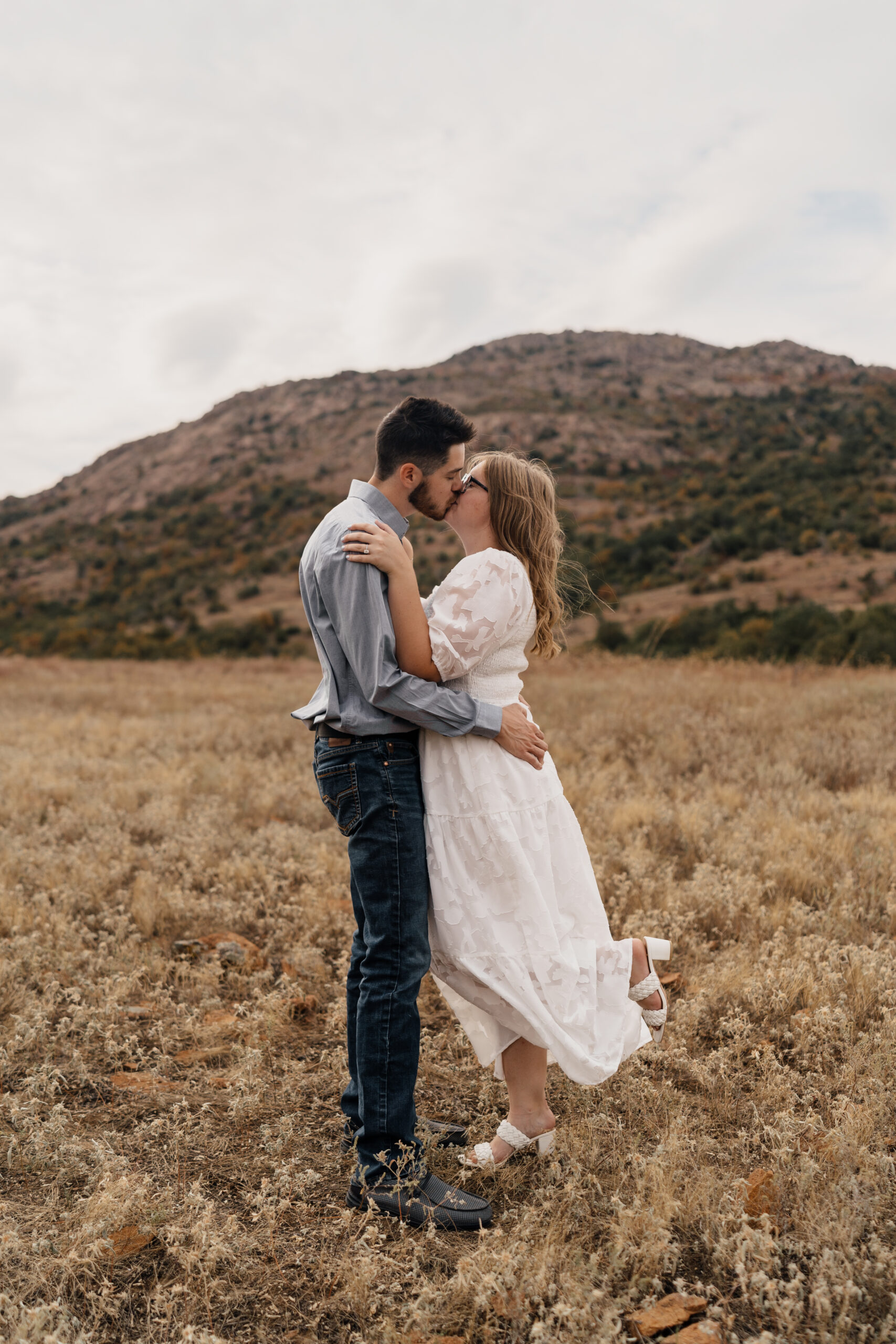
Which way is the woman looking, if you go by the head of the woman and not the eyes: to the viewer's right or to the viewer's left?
to the viewer's left

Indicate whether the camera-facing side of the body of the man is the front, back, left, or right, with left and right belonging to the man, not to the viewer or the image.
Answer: right

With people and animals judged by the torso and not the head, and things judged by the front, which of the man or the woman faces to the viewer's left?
the woman

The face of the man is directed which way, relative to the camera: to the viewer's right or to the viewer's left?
to the viewer's right

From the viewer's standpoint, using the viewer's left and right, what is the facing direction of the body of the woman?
facing to the left of the viewer

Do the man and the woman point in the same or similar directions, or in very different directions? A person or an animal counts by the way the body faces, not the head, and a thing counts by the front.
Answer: very different directions

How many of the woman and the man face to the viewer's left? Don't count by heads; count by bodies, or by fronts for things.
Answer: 1
